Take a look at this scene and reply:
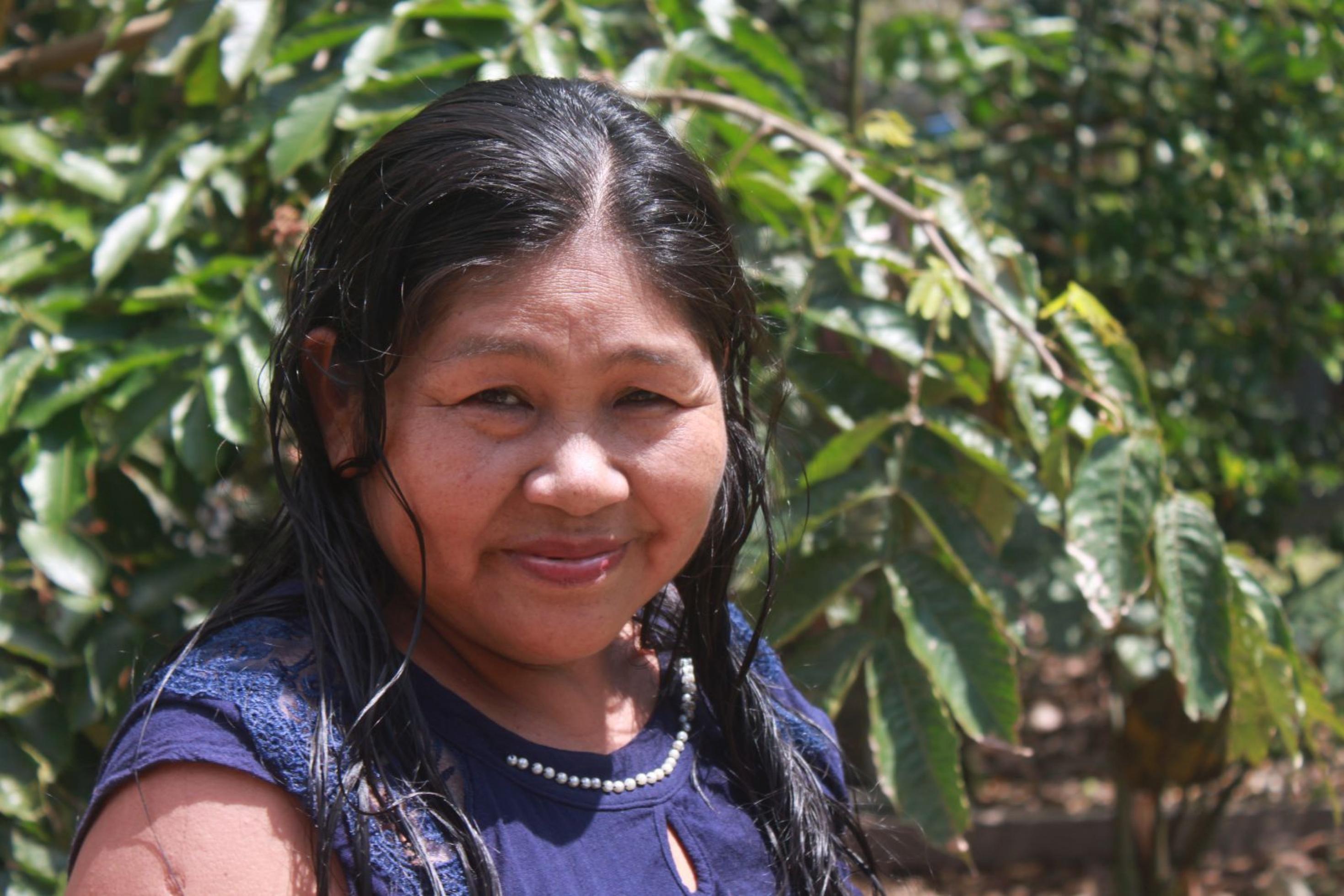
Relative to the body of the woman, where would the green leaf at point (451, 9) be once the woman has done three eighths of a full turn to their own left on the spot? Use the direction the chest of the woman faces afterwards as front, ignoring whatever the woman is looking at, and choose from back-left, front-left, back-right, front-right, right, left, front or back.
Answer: front

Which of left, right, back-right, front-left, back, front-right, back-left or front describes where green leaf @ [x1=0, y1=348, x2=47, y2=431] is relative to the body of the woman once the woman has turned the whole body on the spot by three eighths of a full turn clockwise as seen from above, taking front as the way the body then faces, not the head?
front-right

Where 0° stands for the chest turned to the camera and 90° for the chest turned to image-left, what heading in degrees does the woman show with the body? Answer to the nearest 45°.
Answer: approximately 315°

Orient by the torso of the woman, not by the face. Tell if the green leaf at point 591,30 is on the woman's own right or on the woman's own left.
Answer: on the woman's own left
